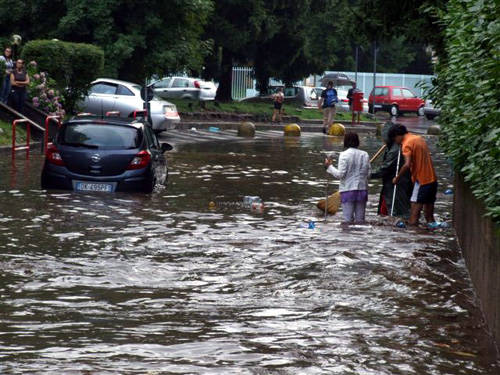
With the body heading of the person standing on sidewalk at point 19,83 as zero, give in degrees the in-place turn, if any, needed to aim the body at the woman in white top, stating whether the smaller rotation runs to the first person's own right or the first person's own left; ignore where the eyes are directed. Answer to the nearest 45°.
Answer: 0° — they already face them

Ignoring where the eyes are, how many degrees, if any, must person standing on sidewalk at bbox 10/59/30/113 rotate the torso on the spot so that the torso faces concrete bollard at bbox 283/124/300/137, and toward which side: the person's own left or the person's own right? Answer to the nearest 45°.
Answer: approximately 135° to the person's own left

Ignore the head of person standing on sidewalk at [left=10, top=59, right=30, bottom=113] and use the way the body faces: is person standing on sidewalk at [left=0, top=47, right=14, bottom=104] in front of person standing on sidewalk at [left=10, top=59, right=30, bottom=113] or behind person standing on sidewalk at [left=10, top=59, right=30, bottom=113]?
behind

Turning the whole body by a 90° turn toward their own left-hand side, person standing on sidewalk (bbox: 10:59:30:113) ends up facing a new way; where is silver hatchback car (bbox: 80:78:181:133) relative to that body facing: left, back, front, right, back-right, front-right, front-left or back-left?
front-left

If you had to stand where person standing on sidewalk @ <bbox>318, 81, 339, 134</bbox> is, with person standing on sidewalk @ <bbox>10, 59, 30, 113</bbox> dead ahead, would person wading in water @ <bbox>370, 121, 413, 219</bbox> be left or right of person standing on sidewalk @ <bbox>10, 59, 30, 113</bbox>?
left

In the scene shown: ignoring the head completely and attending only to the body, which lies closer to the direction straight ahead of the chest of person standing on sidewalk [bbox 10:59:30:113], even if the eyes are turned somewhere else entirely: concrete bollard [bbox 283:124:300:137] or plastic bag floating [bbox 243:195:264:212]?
the plastic bag floating

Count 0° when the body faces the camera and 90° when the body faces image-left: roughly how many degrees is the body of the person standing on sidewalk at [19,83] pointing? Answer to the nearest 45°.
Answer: approximately 0°

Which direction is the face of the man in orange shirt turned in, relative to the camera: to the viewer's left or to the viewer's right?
to the viewer's left
